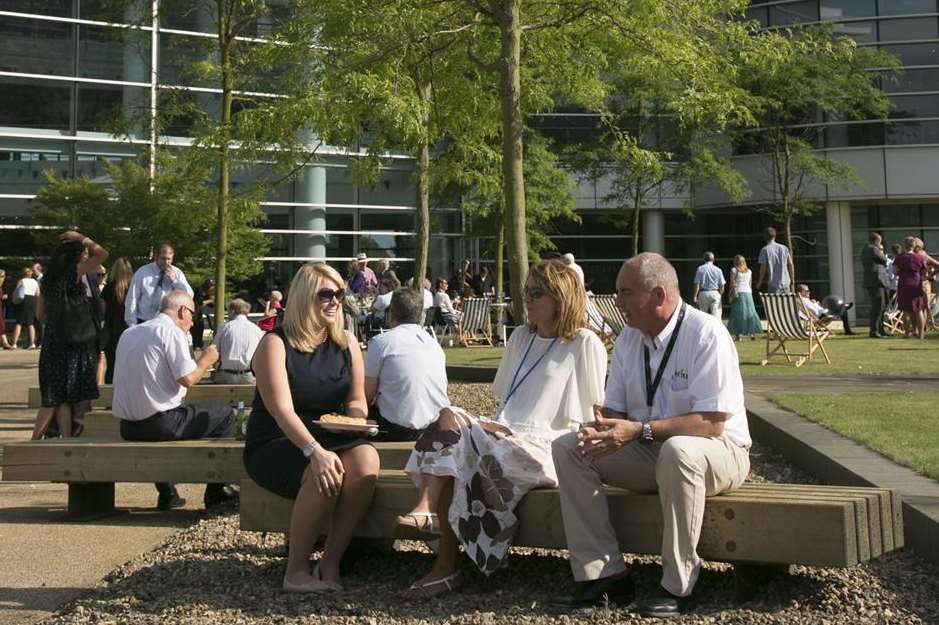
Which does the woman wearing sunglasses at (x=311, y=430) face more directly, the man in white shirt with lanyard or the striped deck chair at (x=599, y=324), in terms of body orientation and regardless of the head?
the man in white shirt with lanyard

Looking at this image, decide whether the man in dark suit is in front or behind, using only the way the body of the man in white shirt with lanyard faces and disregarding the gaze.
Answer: behind

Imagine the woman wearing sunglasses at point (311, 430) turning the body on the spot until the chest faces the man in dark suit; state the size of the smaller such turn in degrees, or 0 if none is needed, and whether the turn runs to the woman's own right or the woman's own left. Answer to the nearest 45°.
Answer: approximately 90° to the woman's own left

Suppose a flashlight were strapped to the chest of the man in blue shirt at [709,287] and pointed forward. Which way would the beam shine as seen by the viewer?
away from the camera

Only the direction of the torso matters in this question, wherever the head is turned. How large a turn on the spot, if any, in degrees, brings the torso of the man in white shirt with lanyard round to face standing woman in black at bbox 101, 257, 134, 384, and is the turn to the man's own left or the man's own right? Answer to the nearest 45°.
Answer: approximately 90° to the man's own right

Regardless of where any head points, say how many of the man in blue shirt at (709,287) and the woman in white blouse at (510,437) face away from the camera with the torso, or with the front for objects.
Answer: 1

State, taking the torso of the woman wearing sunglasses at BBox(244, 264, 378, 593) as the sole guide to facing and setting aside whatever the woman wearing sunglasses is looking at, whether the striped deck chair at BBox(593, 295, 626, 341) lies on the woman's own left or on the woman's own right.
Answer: on the woman's own left

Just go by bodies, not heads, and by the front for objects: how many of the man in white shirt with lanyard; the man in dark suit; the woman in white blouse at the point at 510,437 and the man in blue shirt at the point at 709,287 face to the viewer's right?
1

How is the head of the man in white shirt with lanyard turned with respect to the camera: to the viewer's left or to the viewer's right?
to the viewer's left

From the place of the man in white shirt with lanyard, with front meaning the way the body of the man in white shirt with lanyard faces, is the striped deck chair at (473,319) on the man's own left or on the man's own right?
on the man's own right

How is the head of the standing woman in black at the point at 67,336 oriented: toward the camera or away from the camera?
away from the camera
